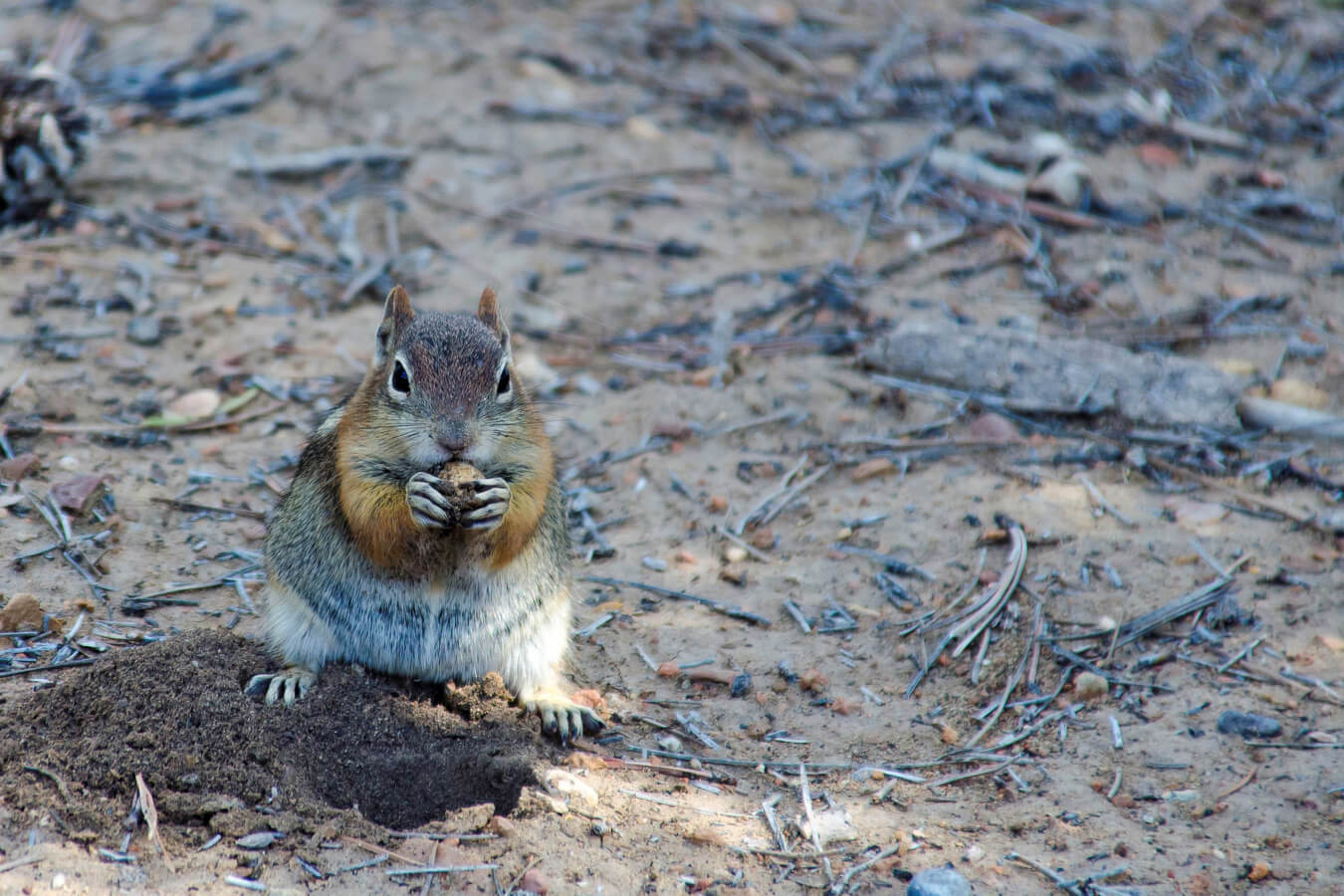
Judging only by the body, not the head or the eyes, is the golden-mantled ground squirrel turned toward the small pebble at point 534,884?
yes

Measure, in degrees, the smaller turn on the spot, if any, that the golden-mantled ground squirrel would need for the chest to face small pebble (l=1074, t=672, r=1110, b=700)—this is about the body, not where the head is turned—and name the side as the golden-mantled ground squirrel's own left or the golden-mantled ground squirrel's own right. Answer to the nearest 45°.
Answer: approximately 90° to the golden-mantled ground squirrel's own left

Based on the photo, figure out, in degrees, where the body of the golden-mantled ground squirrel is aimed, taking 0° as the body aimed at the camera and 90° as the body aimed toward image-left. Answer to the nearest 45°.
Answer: approximately 0°

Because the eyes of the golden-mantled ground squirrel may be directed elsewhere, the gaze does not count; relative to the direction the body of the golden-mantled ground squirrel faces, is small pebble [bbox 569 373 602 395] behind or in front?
behind

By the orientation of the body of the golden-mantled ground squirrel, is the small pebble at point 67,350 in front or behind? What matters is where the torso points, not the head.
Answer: behind

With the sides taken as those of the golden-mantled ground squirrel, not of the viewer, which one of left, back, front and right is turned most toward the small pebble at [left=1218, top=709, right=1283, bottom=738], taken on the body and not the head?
left

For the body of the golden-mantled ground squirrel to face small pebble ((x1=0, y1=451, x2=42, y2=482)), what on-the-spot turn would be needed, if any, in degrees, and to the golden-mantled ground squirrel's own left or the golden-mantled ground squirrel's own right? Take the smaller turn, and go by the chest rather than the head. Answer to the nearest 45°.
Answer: approximately 135° to the golden-mantled ground squirrel's own right
